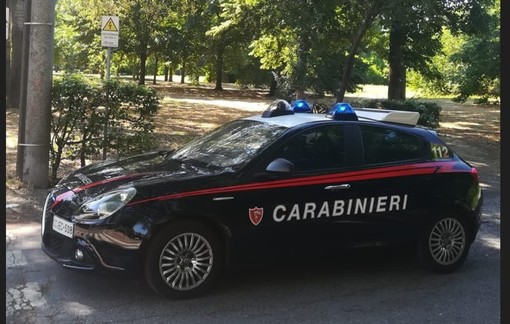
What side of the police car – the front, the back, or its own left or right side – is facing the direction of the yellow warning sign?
right

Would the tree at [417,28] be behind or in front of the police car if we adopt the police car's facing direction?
behind

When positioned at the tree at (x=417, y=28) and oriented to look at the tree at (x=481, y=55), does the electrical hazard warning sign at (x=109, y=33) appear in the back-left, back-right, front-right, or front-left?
back-right

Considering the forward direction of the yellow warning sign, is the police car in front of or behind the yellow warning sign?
in front

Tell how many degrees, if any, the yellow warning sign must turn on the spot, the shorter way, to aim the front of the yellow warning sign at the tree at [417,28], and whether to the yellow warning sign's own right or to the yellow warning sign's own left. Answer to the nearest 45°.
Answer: approximately 135° to the yellow warning sign's own left

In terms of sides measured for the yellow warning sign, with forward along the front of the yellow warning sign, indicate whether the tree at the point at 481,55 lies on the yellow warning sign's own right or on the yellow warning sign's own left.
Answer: on the yellow warning sign's own left

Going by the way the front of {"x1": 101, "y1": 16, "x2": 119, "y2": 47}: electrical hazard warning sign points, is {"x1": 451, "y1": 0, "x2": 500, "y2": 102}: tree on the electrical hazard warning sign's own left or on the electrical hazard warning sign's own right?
on the electrical hazard warning sign's own left

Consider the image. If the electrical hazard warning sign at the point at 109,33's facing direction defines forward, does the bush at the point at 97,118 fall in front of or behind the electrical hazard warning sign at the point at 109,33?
in front

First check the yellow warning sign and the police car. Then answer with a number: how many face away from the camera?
0

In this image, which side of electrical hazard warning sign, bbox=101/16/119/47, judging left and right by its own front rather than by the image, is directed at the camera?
front

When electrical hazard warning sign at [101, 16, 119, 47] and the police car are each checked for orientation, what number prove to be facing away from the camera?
0

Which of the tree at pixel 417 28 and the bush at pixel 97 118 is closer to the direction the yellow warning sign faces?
the bush

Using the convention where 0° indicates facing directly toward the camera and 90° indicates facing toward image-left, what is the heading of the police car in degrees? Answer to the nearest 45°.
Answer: approximately 45°
